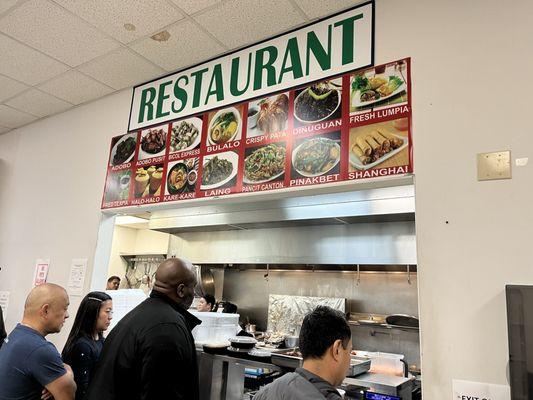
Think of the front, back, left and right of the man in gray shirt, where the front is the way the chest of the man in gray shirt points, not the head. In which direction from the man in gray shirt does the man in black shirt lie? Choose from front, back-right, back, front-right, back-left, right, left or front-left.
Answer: back-left

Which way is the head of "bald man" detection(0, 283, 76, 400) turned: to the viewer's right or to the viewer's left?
to the viewer's right

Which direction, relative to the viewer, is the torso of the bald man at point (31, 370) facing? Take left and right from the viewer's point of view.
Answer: facing to the right of the viewer

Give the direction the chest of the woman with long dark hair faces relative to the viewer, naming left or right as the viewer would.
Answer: facing to the right of the viewer

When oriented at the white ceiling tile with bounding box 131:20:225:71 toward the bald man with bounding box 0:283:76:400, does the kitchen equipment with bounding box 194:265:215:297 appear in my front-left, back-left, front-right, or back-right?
back-right

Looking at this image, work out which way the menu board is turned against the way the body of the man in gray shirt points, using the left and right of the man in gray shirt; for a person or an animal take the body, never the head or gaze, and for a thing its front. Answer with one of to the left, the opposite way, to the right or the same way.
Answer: the opposite way

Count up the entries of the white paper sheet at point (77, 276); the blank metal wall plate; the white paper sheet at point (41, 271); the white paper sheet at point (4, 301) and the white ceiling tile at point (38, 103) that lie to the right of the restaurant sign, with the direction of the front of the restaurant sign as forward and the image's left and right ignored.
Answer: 4

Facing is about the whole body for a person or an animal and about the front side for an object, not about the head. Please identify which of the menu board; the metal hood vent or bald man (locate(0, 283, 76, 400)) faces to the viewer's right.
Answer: the bald man
